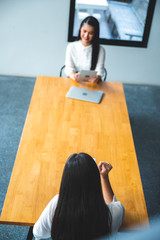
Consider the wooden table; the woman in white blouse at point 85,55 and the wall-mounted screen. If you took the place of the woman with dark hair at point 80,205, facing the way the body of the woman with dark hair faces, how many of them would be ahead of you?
3

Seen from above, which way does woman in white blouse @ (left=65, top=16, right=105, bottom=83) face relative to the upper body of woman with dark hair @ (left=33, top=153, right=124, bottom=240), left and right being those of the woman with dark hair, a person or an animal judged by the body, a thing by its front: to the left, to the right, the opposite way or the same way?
the opposite way

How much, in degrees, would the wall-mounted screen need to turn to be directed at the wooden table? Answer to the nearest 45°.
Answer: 0° — it already faces it

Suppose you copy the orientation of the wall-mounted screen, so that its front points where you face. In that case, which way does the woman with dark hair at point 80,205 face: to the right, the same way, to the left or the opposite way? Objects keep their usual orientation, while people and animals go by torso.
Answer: the opposite way

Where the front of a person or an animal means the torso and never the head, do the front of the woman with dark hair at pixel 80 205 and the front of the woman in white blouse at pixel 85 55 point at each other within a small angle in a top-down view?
yes

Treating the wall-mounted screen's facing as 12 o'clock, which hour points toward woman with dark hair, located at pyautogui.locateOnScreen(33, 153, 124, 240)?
The woman with dark hair is roughly at 12 o'clock from the wall-mounted screen.

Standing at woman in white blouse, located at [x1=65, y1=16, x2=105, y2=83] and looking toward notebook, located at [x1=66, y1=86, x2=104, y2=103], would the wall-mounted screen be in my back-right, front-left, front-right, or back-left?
back-left

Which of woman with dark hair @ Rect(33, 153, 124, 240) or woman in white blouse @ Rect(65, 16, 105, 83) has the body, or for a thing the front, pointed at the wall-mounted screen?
the woman with dark hair

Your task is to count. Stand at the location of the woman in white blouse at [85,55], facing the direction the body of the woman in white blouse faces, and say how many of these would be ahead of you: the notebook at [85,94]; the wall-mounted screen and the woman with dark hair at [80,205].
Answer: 2

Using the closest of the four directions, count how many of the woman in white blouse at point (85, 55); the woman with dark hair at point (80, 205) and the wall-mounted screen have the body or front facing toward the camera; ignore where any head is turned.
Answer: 2

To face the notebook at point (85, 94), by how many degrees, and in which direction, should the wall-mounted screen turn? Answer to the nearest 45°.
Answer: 0° — it already faces it

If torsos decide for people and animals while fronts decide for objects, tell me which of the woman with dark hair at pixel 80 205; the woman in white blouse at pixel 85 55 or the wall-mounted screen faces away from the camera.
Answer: the woman with dark hair

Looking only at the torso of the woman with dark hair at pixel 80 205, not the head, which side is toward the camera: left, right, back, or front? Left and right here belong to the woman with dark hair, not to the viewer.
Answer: back

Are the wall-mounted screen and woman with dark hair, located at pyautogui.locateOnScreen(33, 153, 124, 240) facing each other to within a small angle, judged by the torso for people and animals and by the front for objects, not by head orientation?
yes

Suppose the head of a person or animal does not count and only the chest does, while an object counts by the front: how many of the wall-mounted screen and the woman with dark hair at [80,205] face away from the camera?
1
